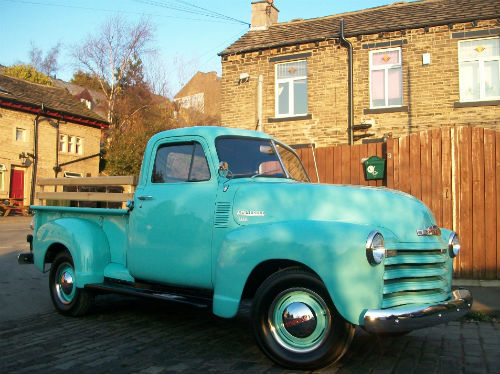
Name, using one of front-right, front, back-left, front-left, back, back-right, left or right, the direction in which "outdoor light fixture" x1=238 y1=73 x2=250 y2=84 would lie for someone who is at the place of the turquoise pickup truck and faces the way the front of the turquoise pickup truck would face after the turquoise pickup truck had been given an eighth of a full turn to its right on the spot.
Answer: back

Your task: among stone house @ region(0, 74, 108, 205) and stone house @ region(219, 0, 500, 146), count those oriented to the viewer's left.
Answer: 0

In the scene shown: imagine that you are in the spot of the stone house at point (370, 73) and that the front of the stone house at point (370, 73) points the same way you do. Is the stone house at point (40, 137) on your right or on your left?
on your right

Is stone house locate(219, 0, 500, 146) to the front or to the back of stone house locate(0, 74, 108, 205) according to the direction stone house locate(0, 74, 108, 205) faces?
to the front

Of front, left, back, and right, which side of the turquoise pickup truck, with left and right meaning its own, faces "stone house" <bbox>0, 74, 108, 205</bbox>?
back

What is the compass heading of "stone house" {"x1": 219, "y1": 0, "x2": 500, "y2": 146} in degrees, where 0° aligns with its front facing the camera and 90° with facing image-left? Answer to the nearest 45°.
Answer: approximately 0°

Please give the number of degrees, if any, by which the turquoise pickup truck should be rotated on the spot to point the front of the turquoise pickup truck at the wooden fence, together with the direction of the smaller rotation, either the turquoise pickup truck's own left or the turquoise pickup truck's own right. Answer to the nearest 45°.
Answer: approximately 90° to the turquoise pickup truck's own left

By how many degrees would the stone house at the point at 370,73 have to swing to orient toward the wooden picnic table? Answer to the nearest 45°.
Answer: approximately 135° to its right
